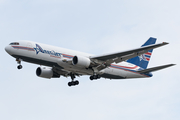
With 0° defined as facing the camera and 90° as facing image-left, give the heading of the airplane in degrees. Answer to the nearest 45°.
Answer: approximately 45°
